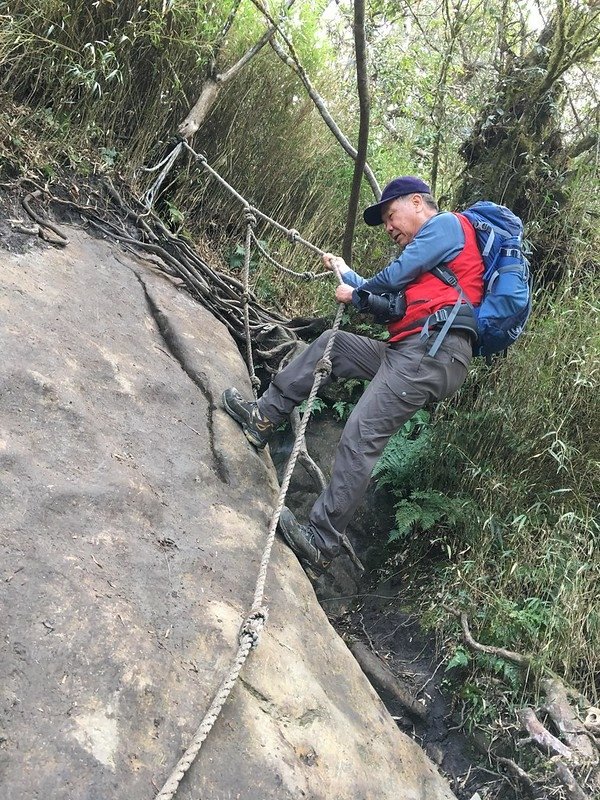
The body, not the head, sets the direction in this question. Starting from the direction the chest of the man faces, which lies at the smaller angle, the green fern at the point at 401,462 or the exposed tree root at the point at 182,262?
the exposed tree root

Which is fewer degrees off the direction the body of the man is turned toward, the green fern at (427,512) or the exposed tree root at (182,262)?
the exposed tree root

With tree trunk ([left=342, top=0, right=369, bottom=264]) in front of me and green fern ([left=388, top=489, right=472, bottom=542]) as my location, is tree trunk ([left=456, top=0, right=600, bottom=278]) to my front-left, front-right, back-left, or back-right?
front-right

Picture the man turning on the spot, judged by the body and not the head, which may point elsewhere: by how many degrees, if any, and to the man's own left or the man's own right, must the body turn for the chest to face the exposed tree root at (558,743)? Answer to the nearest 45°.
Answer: approximately 135° to the man's own left

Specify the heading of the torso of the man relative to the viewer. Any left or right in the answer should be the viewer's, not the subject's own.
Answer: facing to the left of the viewer

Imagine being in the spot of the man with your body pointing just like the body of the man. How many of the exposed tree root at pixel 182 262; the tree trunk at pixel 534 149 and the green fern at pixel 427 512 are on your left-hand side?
0

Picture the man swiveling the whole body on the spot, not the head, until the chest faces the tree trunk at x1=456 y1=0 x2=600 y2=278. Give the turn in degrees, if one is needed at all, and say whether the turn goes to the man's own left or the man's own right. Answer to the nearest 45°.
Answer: approximately 90° to the man's own right

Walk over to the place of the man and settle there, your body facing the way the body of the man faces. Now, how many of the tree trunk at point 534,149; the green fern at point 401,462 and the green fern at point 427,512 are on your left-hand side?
0
